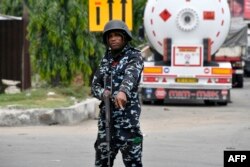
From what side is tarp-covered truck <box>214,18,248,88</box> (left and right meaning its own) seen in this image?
back

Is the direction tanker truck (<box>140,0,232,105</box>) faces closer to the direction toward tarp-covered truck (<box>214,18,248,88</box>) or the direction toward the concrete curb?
the tarp-covered truck

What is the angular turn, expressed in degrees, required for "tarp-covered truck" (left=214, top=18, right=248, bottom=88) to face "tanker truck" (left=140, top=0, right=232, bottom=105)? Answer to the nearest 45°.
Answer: approximately 180°

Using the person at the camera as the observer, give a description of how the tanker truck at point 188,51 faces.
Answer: facing away from the viewer

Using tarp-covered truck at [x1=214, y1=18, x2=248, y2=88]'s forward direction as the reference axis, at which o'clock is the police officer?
The police officer is roughly at 6 o'clock from the tarp-covered truck.

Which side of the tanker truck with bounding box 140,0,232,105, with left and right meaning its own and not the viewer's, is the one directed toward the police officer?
back

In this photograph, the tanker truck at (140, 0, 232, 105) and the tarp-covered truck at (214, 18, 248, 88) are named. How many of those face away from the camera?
2

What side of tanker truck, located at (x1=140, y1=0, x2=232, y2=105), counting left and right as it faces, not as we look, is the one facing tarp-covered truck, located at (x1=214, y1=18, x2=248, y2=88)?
front
